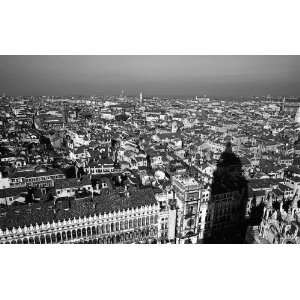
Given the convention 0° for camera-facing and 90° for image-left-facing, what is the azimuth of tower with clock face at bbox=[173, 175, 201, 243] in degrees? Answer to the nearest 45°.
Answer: approximately 315°
